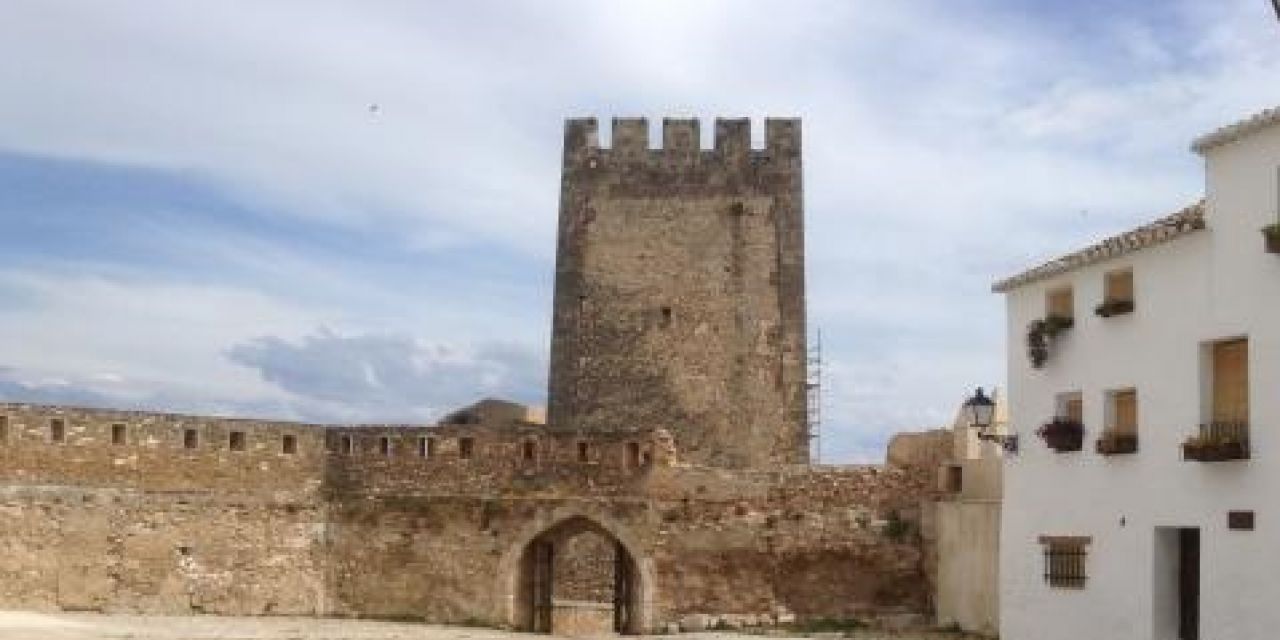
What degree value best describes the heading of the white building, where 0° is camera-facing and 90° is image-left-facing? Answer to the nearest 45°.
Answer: approximately 45°

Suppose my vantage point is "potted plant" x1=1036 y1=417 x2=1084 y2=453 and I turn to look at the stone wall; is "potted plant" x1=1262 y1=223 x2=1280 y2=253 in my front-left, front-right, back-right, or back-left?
back-left

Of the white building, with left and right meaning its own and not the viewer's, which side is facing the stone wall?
right

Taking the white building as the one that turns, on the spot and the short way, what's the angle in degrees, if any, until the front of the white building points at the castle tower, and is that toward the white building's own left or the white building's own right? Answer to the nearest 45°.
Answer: approximately 90° to the white building's own right
